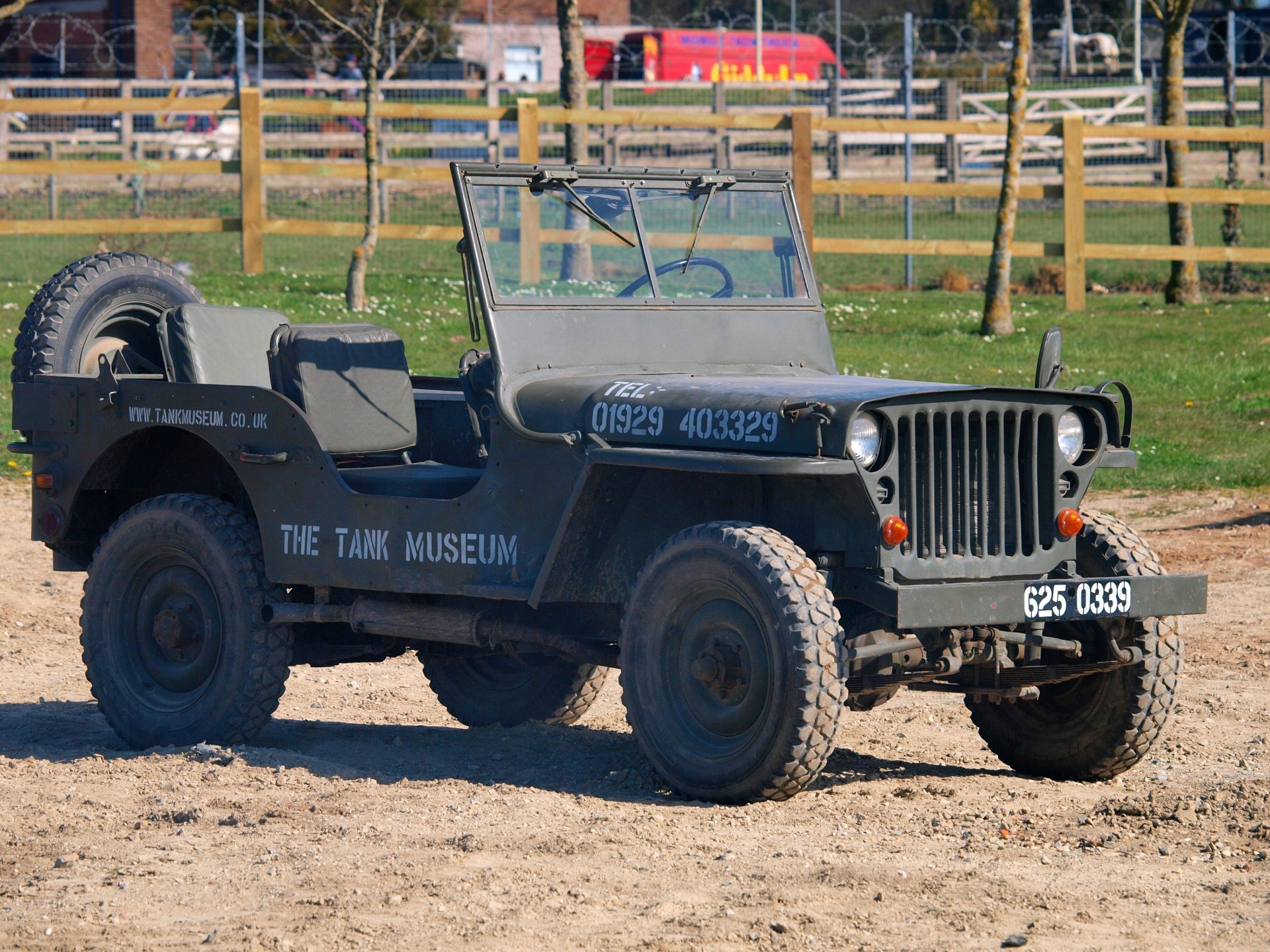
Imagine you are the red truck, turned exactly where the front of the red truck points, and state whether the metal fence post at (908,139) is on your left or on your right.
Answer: on your left

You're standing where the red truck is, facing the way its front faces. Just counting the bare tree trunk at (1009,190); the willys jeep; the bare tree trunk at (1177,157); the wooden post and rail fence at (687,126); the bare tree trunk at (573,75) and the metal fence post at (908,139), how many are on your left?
6

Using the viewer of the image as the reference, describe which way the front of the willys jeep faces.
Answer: facing the viewer and to the right of the viewer

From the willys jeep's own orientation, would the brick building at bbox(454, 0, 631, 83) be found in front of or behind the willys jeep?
behind

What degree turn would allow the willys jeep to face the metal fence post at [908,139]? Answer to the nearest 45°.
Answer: approximately 135° to its left

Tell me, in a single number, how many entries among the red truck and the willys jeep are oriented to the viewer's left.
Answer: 1

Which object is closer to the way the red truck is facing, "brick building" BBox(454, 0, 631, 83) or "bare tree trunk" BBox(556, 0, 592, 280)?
the brick building

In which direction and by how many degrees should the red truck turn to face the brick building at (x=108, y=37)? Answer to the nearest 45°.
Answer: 0° — it already faces it

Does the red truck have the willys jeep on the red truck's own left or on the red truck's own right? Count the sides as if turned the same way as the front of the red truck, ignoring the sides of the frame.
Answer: on the red truck's own left

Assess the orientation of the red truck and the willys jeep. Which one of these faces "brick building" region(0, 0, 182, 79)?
the red truck

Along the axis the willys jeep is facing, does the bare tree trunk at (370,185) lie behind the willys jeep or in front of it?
behind

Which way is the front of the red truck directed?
to the viewer's left

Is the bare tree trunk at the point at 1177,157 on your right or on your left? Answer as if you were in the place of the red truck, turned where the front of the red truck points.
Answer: on your left
